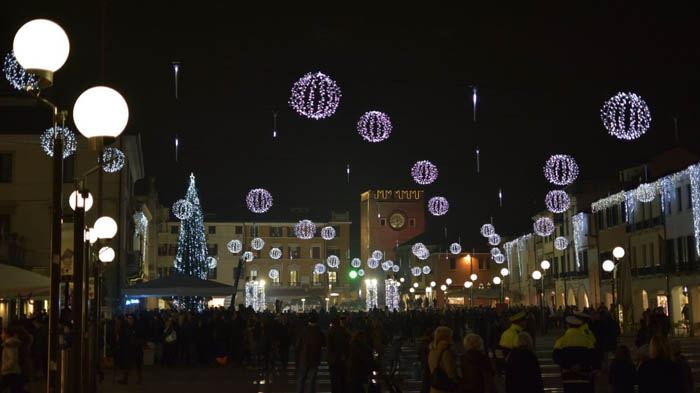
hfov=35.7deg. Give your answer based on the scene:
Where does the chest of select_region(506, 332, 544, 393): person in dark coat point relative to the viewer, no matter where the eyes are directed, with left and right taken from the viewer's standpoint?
facing away from the viewer

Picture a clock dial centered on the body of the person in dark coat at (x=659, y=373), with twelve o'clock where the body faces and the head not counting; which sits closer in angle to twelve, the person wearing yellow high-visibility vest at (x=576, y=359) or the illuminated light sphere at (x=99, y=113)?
the person wearing yellow high-visibility vest

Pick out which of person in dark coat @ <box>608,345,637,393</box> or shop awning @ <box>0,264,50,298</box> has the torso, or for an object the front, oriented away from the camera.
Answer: the person in dark coat

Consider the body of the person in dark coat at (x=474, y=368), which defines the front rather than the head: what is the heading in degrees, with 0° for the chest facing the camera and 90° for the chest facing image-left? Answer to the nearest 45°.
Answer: approximately 180°

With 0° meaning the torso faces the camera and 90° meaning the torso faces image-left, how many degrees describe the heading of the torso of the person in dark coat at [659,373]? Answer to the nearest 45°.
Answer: approximately 180°

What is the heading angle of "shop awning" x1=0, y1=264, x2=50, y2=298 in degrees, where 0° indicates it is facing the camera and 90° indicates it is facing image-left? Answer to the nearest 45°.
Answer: approximately 270°

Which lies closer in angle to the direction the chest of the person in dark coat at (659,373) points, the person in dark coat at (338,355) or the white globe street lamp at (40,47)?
the person in dark coat

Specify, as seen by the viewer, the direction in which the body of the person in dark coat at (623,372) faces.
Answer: away from the camera

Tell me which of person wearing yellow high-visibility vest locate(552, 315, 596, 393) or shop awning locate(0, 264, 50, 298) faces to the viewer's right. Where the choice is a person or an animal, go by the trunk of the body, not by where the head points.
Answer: the shop awning

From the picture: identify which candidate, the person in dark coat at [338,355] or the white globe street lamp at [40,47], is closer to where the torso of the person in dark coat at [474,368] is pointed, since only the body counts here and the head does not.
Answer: the person in dark coat

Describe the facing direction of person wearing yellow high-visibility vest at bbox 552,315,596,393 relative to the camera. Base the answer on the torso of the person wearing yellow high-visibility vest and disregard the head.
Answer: away from the camera

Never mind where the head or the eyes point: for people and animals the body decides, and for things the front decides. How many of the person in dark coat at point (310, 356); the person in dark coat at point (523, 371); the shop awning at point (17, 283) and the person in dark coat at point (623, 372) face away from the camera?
3

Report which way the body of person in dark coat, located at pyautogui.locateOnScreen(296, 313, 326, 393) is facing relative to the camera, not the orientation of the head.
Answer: away from the camera

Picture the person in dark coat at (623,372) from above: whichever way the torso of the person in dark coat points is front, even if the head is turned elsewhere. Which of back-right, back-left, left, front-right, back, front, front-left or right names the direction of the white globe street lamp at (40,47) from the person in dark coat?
back-left
